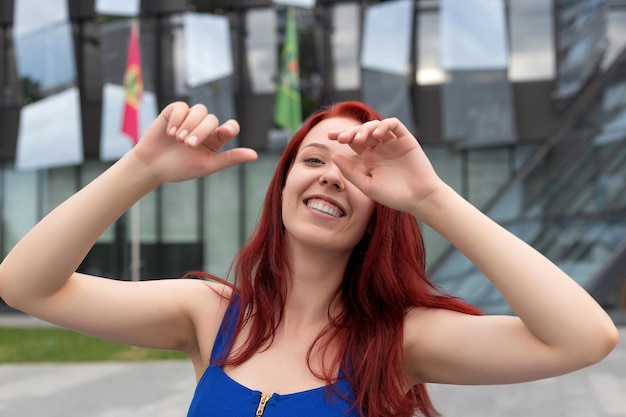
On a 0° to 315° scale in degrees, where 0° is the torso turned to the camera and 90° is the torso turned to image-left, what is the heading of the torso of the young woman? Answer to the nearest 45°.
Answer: approximately 0°

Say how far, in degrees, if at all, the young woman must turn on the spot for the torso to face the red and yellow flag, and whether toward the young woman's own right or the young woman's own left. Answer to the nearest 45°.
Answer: approximately 180°

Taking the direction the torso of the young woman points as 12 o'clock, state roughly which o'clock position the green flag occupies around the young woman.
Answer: The green flag is roughly at 6 o'clock from the young woman.
